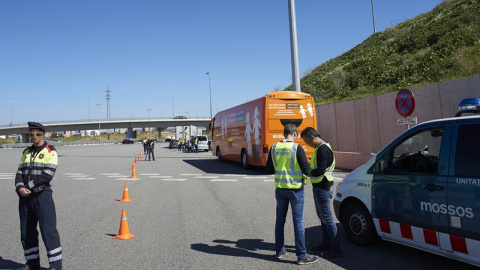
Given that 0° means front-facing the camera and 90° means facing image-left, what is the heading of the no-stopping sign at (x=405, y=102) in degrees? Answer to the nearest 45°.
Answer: approximately 45°

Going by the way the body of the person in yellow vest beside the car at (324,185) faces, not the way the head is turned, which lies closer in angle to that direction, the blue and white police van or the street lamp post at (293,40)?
the street lamp post

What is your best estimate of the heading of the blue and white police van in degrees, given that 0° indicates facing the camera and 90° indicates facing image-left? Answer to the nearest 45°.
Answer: approximately 135°
